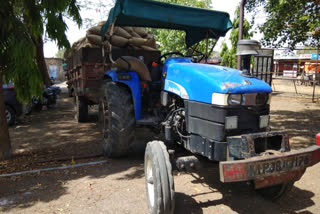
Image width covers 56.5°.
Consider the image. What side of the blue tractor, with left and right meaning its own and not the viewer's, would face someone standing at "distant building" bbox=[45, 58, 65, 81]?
back

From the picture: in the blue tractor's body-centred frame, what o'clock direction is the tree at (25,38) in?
The tree is roughly at 5 o'clock from the blue tractor.

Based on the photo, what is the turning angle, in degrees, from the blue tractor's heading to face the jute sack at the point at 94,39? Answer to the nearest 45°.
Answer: approximately 180°

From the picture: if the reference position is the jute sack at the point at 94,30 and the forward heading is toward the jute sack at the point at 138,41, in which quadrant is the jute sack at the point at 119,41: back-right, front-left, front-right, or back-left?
front-right

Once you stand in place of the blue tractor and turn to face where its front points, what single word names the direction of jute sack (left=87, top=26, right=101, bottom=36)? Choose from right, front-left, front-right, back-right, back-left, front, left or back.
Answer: back

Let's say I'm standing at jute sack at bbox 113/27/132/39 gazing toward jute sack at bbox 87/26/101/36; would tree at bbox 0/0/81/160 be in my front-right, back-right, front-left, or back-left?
front-left

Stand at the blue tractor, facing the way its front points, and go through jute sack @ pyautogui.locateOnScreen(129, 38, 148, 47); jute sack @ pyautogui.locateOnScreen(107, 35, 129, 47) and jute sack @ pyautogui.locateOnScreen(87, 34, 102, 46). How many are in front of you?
0

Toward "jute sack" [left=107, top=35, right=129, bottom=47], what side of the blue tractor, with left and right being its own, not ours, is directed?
back

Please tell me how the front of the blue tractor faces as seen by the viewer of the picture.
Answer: facing the viewer and to the right of the viewer

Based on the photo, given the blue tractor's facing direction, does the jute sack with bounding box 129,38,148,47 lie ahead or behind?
behind

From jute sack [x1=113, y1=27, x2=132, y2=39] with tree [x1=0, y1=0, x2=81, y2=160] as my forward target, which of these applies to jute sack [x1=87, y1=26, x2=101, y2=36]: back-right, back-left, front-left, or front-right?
front-right
